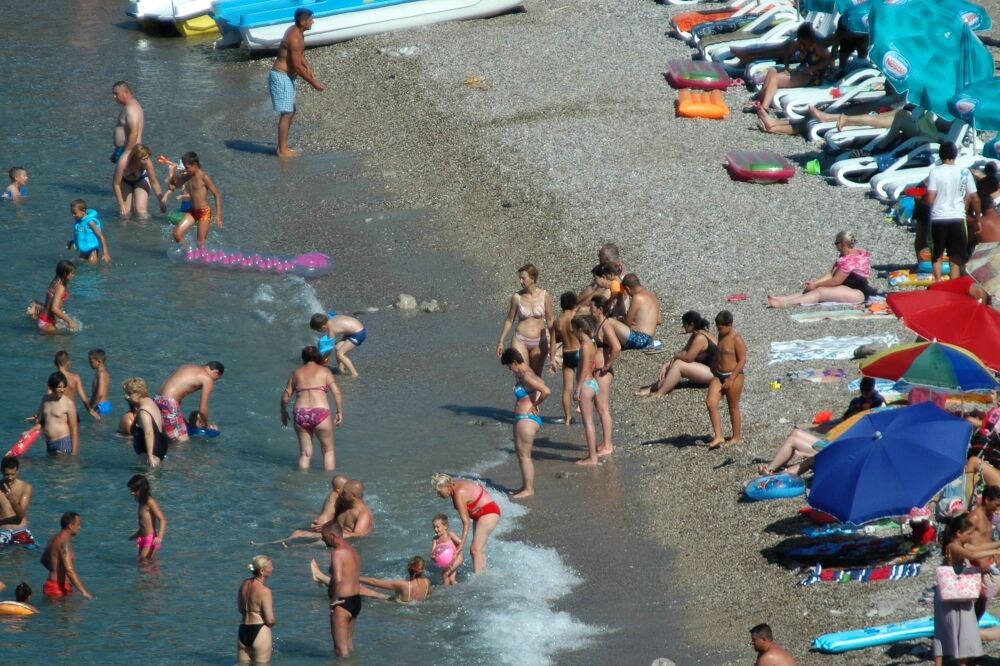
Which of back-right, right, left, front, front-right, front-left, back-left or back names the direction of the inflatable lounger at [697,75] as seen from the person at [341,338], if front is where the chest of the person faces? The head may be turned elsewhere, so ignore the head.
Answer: back-right

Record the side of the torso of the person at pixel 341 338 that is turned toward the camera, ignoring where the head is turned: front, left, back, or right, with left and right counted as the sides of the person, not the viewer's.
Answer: left

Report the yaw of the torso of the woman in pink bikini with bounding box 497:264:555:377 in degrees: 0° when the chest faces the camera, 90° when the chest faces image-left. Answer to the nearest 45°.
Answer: approximately 0°

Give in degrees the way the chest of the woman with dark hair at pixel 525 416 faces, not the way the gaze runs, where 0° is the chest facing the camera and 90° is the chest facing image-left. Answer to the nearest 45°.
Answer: approximately 90°

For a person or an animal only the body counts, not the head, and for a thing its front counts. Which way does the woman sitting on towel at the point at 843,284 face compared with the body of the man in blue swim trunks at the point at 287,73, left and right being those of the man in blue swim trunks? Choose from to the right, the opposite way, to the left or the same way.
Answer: the opposite way

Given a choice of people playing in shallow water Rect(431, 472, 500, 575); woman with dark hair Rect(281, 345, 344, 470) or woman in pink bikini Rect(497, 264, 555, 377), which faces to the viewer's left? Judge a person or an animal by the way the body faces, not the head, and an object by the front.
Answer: people playing in shallow water Rect(431, 472, 500, 575)

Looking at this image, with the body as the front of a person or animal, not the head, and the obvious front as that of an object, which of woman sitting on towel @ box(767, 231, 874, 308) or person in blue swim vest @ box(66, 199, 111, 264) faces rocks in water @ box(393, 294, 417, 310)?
the woman sitting on towel

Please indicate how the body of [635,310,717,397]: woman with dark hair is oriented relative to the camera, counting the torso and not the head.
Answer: to the viewer's left

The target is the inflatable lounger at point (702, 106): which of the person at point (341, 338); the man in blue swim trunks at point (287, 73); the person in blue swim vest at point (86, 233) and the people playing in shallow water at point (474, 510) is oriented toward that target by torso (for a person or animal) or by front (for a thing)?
the man in blue swim trunks
